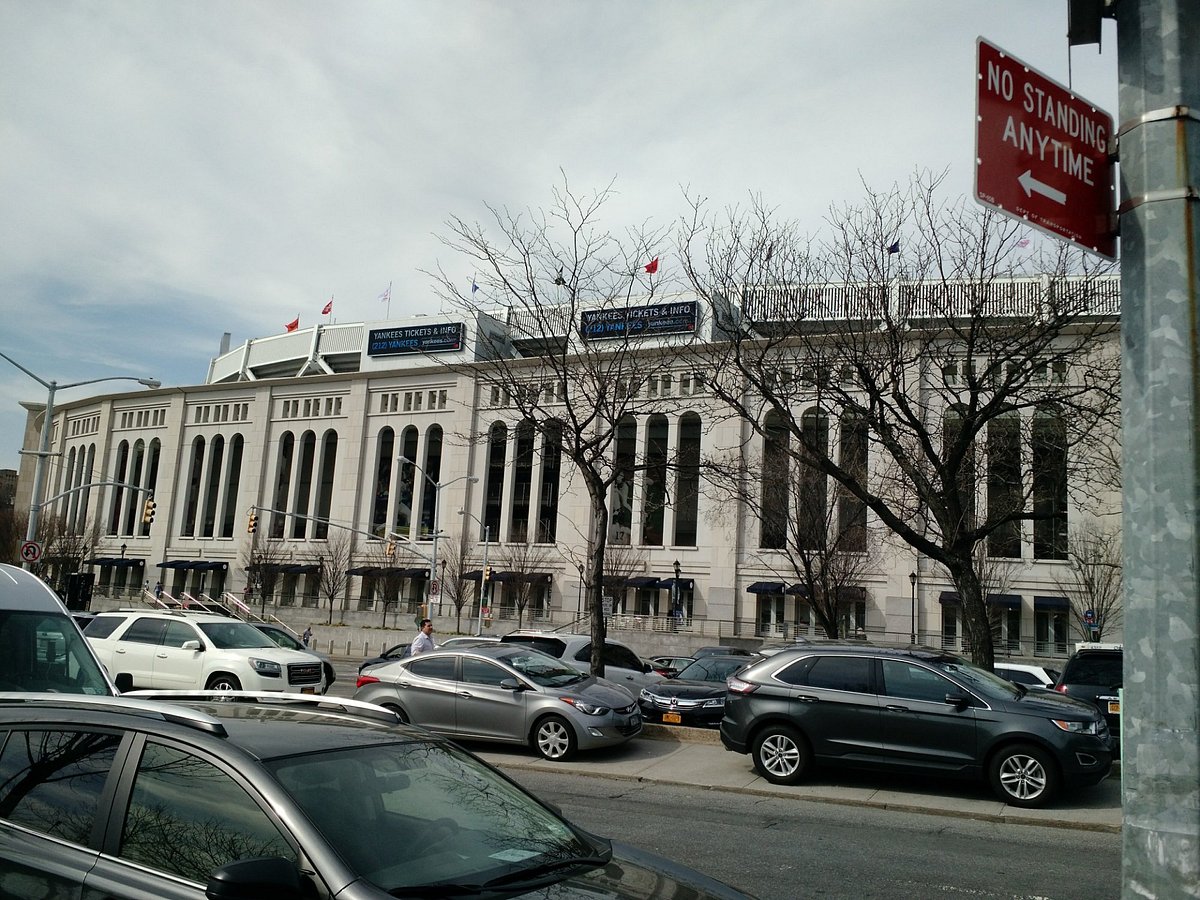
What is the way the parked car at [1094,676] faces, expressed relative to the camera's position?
facing away from the viewer

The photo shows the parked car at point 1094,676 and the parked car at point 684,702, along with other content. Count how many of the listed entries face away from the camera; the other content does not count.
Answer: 1

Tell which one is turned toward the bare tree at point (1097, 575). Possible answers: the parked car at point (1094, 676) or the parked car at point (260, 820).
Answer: the parked car at point (1094, 676)

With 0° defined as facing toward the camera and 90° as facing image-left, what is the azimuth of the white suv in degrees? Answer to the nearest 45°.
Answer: approximately 315°

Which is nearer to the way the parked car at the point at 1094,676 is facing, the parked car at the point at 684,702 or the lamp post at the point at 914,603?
the lamp post

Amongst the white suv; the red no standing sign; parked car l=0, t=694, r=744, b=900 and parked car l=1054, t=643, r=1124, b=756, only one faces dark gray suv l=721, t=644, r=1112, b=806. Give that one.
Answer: the white suv

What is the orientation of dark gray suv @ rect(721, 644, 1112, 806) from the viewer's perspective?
to the viewer's right

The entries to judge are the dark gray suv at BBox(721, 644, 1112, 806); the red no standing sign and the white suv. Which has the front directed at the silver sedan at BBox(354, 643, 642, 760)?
the white suv

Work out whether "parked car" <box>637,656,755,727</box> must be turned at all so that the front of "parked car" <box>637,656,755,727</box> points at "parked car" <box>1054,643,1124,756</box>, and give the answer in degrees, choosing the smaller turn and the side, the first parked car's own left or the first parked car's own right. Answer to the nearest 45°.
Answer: approximately 135° to the first parked car's own left

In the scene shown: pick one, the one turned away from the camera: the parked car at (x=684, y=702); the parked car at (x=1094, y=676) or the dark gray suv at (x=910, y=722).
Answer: the parked car at (x=1094, y=676)

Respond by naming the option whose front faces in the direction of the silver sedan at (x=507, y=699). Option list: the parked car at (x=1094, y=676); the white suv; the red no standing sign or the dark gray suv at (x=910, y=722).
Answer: the white suv

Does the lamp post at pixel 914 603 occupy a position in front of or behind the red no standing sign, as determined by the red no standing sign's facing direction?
behind

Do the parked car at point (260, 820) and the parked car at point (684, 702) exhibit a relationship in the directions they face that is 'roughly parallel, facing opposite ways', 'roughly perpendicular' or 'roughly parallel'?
roughly perpendicular
